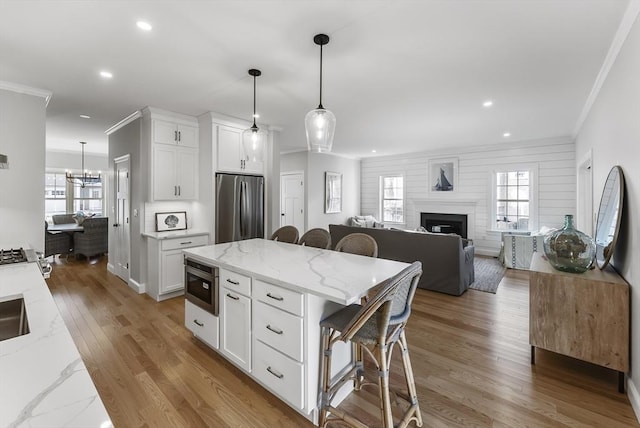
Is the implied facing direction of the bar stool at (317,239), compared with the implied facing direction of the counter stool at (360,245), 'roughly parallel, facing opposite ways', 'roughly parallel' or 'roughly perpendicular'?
roughly parallel

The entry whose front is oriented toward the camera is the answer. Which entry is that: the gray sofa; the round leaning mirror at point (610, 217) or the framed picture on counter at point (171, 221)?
the framed picture on counter

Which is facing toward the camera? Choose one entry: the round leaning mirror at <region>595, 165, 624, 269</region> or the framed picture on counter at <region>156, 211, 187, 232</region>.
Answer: the framed picture on counter

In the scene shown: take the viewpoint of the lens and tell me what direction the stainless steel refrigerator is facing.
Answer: facing the viewer and to the right of the viewer

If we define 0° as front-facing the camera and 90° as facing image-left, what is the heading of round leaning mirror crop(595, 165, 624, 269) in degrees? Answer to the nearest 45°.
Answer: approximately 90°

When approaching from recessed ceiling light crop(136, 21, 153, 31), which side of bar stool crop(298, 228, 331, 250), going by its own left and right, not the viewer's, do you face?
front

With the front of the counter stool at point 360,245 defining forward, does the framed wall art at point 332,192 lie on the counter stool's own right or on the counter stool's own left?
on the counter stool's own right

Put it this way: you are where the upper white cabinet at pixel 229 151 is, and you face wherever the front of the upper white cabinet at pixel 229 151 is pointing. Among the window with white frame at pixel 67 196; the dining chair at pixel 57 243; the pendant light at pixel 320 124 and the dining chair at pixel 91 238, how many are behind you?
3

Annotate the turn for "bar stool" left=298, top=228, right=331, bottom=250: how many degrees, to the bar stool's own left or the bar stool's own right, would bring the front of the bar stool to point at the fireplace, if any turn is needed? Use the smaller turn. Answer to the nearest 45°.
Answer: approximately 180°

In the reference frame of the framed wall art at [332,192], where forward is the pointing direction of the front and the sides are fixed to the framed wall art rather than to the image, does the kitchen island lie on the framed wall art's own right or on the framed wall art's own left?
on the framed wall art's own right

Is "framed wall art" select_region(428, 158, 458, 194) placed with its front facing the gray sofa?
yes

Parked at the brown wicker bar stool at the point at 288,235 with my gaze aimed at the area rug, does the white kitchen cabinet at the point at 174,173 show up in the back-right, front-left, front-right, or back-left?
back-left

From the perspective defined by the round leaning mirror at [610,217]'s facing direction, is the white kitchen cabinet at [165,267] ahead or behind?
ahead

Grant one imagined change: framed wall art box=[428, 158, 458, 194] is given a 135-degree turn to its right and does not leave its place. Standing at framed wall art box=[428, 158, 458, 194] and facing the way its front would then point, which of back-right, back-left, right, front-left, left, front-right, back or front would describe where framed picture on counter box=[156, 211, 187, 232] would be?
left

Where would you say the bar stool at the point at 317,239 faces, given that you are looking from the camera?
facing the viewer and to the left of the viewer
